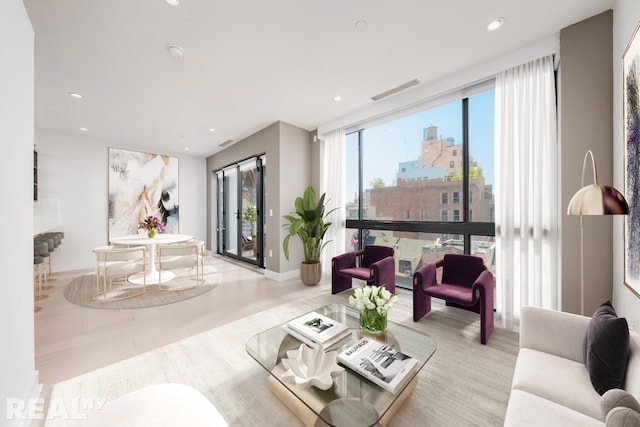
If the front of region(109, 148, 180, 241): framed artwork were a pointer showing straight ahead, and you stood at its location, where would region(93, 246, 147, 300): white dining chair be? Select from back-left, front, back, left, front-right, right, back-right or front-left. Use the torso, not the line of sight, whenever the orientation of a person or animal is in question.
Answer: front-right

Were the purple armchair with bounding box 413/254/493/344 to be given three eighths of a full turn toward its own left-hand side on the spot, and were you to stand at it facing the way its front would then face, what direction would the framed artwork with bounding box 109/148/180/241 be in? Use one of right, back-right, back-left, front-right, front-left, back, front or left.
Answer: back

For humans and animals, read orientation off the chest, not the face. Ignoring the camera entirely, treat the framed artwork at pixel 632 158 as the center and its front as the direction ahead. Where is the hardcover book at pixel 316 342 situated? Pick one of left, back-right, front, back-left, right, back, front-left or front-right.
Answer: front-left

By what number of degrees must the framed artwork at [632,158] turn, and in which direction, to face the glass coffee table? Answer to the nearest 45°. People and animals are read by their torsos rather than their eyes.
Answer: approximately 45° to its left

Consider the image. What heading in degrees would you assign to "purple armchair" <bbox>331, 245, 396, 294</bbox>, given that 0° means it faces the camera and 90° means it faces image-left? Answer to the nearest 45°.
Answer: approximately 45°

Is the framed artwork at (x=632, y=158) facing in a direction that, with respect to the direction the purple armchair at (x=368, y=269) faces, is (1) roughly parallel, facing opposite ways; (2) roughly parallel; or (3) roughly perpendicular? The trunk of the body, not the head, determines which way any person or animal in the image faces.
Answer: roughly perpendicular

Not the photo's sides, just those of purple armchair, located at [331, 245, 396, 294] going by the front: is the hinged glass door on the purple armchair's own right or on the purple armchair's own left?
on the purple armchair's own right

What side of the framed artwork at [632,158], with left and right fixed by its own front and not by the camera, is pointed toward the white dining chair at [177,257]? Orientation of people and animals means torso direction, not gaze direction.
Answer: front

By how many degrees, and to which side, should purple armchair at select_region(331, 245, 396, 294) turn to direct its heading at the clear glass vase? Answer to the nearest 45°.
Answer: approximately 45° to its left

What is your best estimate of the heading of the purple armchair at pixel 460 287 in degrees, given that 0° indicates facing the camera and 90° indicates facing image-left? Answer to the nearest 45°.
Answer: approximately 45°

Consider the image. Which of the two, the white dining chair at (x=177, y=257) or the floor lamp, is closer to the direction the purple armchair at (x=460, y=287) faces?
the white dining chair

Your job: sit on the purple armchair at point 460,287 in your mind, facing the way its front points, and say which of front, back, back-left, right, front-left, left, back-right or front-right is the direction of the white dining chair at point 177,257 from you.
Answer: front-right

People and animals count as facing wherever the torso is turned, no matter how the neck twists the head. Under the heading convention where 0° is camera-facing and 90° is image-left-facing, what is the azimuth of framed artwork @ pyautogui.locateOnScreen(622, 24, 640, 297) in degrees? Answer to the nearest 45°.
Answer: approximately 90°

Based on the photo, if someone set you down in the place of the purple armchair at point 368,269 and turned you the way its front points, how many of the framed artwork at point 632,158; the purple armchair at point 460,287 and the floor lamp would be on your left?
3

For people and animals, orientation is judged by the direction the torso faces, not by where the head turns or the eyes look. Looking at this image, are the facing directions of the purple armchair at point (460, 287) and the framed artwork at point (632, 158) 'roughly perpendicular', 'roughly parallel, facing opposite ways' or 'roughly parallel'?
roughly perpendicular
